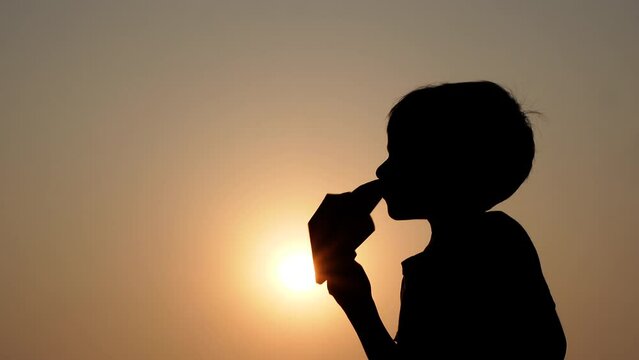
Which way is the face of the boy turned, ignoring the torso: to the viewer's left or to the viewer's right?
to the viewer's left

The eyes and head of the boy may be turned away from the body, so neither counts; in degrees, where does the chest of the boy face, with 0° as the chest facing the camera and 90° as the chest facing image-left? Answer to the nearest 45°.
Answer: approximately 90°
